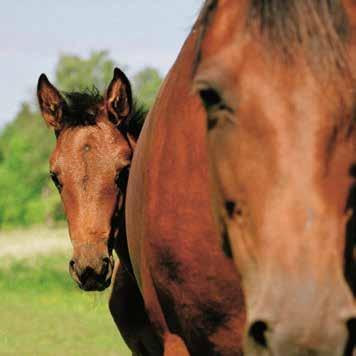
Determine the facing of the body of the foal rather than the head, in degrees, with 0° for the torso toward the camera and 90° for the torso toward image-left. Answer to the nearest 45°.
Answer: approximately 0°

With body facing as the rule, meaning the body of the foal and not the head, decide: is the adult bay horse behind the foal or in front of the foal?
in front

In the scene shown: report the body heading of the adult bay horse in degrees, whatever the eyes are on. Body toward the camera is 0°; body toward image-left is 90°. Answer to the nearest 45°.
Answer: approximately 0°

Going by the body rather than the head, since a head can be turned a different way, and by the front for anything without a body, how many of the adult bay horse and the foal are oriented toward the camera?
2

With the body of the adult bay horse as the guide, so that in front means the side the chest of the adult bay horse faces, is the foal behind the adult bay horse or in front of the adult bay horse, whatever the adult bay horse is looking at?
behind
